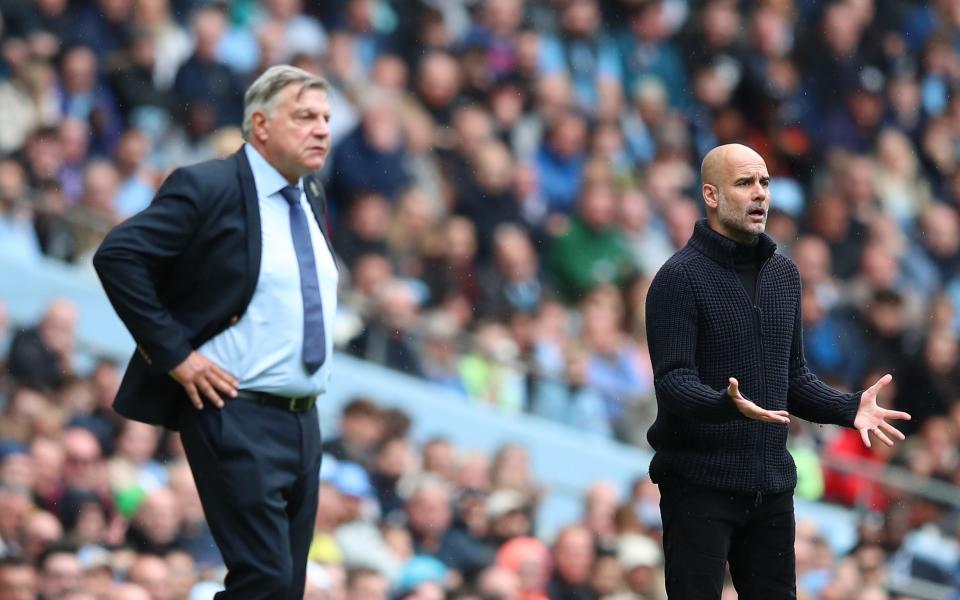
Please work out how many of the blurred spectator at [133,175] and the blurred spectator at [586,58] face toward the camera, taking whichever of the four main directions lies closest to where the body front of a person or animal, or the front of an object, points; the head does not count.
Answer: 2

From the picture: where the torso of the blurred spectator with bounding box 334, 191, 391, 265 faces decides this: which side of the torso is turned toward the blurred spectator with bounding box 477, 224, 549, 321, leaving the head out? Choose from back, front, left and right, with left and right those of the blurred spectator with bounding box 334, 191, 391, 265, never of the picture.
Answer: left

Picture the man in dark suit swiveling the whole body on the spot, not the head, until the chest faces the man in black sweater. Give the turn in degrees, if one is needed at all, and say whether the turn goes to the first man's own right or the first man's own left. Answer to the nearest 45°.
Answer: approximately 45° to the first man's own left

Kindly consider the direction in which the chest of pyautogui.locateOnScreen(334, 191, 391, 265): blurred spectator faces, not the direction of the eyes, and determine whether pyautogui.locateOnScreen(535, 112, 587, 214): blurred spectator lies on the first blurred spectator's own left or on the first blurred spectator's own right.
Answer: on the first blurred spectator's own left

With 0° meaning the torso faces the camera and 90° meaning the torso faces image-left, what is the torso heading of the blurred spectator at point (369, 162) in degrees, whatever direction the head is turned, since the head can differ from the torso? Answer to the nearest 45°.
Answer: approximately 315°

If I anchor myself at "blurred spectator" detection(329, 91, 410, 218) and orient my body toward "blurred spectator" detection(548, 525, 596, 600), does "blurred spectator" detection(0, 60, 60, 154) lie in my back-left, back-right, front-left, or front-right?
back-right

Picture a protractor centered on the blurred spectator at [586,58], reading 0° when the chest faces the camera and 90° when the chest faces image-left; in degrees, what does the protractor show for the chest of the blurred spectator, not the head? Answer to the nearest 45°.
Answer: approximately 0°
